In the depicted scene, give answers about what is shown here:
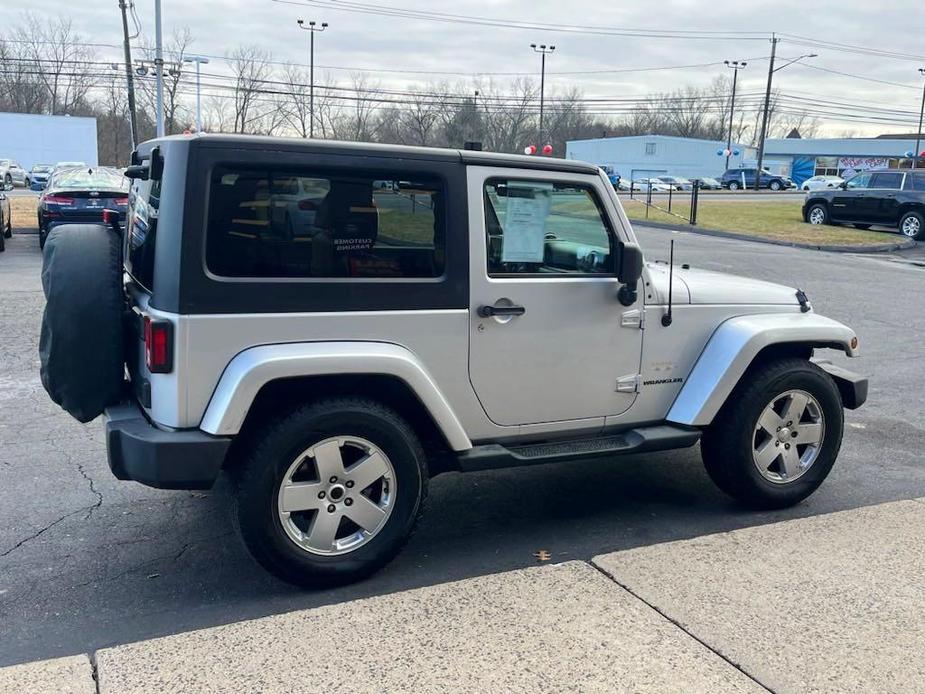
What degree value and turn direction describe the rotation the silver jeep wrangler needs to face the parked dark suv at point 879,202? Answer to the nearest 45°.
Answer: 0° — it already faces it

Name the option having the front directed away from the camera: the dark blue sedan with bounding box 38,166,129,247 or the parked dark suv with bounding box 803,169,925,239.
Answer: the dark blue sedan

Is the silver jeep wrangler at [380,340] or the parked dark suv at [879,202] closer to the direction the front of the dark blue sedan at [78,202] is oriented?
the parked dark suv

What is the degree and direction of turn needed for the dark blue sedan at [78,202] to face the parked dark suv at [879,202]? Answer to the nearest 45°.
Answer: approximately 90° to its right

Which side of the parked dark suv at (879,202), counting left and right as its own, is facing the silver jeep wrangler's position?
left

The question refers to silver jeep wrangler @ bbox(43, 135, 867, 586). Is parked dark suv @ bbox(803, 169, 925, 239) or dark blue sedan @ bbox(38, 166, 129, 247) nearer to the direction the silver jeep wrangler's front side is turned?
the parked dark suv

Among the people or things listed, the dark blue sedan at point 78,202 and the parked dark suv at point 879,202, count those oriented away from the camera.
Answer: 1

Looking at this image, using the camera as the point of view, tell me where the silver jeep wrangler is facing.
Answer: facing away from the viewer and to the right of the viewer

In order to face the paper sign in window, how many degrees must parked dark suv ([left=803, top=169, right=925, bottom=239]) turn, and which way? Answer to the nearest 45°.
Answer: approximately 90° to its left

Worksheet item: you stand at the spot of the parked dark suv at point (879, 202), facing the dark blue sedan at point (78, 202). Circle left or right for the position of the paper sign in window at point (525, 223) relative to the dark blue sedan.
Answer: left

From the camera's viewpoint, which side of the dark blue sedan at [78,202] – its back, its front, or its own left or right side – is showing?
back

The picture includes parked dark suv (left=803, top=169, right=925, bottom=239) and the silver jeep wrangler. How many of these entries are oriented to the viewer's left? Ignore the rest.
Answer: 1

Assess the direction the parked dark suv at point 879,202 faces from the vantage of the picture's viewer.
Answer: facing to the left of the viewer

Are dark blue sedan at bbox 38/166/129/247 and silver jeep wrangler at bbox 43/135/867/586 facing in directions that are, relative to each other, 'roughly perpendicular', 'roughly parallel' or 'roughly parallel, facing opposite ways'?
roughly perpendicular

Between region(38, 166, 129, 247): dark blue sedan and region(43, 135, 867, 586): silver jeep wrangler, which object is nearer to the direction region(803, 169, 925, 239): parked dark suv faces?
the dark blue sedan
